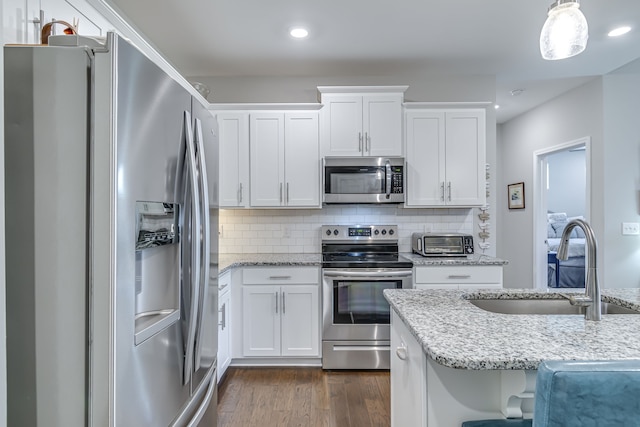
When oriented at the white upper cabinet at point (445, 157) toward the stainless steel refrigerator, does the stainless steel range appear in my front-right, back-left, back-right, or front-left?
front-right

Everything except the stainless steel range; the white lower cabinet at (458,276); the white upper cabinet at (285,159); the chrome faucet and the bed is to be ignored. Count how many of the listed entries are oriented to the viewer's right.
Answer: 0

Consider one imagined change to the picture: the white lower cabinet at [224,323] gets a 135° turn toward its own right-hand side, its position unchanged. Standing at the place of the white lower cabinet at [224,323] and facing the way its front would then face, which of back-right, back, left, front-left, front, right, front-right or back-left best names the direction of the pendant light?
left

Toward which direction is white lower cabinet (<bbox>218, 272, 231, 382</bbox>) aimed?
to the viewer's right

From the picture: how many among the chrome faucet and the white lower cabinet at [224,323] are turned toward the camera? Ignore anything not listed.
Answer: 0

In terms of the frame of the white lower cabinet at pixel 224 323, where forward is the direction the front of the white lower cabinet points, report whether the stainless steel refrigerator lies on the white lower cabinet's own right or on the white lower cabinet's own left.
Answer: on the white lower cabinet's own right

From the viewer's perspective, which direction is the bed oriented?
toward the camera

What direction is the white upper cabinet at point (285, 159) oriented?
toward the camera

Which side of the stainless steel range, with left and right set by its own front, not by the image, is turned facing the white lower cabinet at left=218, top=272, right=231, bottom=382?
right

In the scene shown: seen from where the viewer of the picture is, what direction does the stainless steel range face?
facing the viewer

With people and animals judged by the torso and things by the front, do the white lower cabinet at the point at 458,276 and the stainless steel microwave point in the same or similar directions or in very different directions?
same or similar directions

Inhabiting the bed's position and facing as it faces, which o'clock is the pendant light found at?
The pendant light is roughly at 12 o'clock from the bed.

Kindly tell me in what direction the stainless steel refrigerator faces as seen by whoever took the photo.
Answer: facing the viewer and to the right of the viewer

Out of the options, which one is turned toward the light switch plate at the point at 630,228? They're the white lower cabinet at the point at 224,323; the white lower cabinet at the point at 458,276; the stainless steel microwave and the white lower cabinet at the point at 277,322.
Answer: the white lower cabinet at the point at 224,323

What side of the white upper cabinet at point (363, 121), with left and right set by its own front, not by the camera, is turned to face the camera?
front

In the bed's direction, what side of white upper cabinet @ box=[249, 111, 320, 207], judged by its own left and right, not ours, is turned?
left
